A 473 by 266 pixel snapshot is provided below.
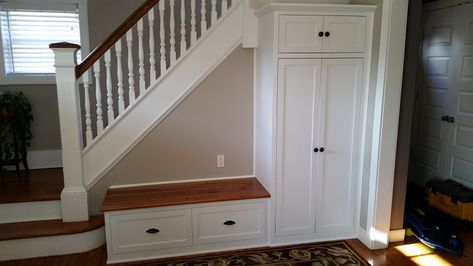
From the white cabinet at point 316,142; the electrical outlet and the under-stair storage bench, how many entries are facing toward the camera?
3

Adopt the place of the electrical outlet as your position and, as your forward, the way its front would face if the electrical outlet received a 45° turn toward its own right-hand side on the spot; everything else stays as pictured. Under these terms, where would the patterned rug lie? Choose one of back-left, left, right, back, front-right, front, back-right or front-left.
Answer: left

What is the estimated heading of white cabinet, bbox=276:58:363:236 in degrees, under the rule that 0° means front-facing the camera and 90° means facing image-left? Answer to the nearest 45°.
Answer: approximately 0°

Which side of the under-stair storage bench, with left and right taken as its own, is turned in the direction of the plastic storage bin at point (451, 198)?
left

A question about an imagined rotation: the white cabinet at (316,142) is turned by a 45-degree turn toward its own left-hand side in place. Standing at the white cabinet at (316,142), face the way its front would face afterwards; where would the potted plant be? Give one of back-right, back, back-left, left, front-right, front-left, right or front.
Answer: back-right

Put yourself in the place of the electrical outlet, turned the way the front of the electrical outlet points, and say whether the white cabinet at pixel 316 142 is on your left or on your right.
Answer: on your left

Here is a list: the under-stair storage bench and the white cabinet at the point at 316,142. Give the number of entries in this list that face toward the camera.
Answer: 2

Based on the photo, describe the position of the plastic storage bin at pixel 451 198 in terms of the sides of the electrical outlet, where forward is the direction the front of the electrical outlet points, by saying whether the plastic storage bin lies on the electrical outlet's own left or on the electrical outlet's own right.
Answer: on the electrical outlet's own left

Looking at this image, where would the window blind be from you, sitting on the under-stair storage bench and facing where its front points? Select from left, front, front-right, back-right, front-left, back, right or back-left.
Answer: back-right

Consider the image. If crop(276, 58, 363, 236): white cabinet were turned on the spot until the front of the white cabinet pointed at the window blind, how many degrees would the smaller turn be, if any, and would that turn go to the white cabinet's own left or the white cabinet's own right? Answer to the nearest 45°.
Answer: approximately 90° to the white cabinet's own right

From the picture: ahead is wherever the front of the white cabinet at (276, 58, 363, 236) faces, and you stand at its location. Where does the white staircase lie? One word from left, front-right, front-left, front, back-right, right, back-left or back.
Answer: right

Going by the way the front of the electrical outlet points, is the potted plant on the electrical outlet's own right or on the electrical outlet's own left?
on the electrical outlet's own right

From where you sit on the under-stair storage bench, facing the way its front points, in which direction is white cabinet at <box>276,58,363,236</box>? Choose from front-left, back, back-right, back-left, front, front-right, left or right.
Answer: left
